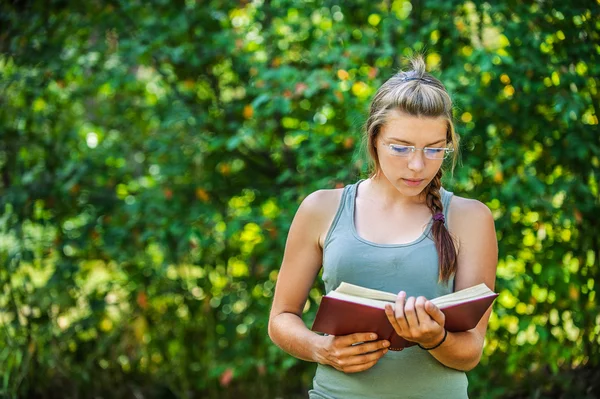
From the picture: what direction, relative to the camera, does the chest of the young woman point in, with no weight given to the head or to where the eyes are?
toward the camera
